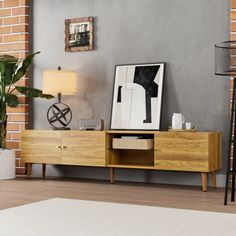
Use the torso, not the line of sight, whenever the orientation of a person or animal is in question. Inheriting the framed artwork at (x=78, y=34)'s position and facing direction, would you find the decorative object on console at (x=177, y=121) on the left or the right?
on its left

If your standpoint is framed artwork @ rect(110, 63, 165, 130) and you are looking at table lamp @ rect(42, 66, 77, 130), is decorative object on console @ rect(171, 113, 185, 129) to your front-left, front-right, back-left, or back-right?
back-left

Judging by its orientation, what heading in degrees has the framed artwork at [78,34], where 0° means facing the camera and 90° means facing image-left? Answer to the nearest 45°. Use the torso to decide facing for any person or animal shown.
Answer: approximately 45°

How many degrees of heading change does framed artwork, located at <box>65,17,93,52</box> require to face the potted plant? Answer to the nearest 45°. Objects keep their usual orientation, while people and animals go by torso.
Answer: approximately 45° to its right

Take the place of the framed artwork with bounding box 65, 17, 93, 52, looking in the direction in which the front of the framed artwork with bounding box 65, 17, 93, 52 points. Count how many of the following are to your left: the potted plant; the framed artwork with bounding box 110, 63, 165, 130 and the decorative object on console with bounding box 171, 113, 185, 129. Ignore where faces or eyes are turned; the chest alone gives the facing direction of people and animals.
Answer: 2

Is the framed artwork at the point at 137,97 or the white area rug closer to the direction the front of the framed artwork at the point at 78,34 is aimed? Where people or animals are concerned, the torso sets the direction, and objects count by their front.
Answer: the white area rug

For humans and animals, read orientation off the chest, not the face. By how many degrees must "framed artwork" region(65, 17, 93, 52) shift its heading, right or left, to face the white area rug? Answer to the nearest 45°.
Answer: approximately 45° to its left

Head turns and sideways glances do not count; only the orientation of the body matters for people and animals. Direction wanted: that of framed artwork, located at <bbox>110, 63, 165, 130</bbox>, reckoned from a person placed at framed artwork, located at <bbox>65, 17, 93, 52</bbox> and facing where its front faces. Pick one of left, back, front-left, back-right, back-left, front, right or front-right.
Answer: left
